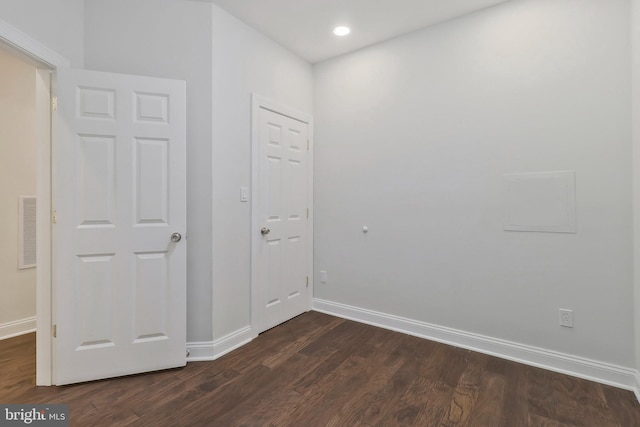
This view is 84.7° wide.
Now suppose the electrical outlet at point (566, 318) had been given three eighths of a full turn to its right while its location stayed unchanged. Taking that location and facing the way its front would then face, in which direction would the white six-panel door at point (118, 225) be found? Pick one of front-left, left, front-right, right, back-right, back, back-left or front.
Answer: left

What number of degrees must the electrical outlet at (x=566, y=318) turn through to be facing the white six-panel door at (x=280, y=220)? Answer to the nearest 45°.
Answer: approximately 90° to its right

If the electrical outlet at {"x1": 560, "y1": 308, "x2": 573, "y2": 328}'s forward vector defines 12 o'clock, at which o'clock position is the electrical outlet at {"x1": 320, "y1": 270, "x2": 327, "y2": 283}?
the electrical outlet at {"x1": 320, "y1": 270, "x2": 327, "y2": 283} is roughly at 3 o'clock from the electrical outlet at {"x1": 560, "y1": 308, "x2": 573, "y2": 328}.

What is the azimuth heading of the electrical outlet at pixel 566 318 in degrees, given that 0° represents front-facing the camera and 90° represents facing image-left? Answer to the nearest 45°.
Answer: approximately 0°
